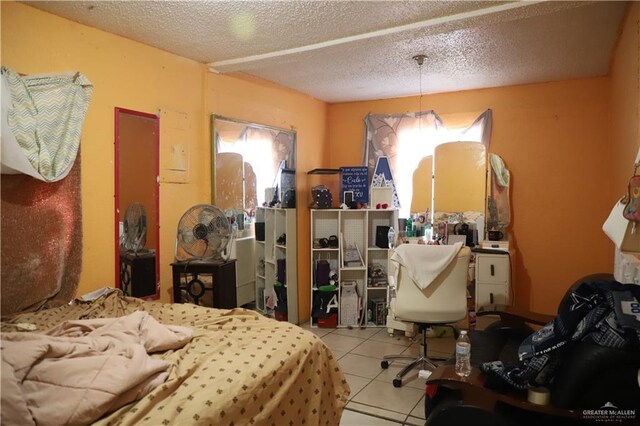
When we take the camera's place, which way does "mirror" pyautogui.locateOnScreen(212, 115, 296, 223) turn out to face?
facing the viewer and to the right of the viewer

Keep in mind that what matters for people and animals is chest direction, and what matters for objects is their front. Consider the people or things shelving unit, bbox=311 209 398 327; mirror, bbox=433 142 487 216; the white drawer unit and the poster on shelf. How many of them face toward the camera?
4

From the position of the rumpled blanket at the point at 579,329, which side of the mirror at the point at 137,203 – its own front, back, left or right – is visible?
front

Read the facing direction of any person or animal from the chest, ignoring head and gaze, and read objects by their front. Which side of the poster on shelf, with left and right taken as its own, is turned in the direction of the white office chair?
front

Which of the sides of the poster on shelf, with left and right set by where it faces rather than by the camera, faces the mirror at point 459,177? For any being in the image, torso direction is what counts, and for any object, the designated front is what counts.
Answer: left

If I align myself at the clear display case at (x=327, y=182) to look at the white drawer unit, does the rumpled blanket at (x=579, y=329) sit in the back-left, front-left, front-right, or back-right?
front-right

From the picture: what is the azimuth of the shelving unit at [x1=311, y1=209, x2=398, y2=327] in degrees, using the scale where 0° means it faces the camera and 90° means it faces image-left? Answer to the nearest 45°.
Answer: approximately 0°

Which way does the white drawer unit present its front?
toward the camera

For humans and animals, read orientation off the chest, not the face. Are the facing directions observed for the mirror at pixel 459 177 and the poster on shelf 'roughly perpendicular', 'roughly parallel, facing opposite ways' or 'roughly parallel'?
roughly parallel

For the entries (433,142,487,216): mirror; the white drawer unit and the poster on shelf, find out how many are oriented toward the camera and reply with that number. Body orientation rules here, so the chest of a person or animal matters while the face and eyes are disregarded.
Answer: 3

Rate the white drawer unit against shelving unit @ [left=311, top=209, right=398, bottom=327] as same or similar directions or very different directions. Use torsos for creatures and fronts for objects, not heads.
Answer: same or similar directions

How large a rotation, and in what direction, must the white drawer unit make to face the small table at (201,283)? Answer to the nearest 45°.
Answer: approximately 45° to its right

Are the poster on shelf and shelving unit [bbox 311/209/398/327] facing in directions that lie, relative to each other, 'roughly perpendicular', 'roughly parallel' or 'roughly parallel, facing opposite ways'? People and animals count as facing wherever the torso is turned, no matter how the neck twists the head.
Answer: roughly parallel

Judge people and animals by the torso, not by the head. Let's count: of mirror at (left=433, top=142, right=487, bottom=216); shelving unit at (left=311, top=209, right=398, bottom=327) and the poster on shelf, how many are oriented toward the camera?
3

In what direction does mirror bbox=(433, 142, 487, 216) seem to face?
toward the camera
